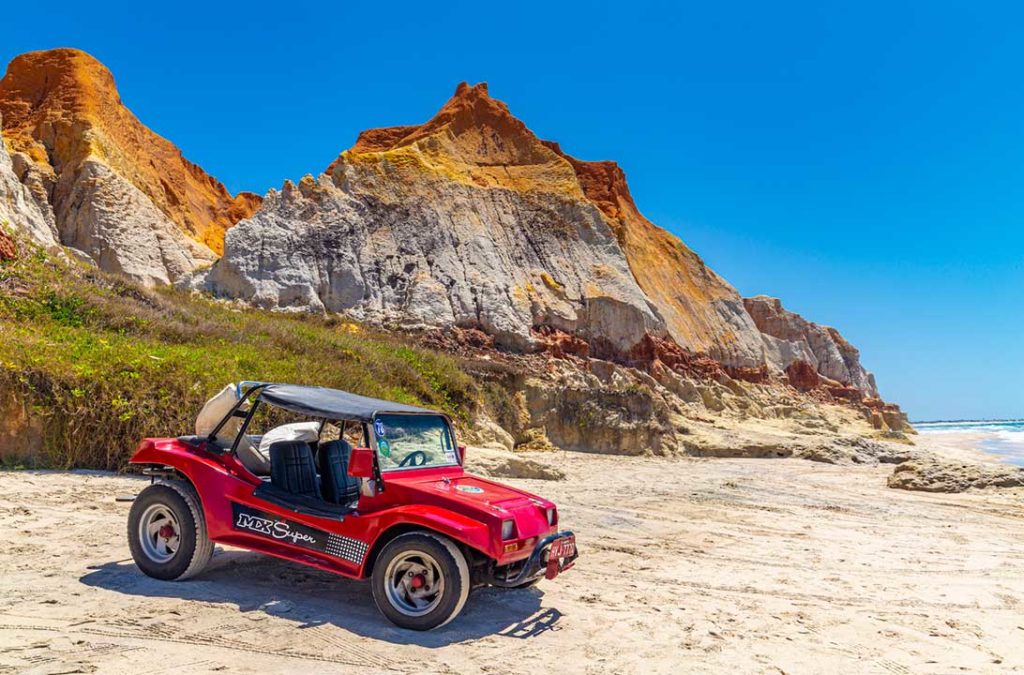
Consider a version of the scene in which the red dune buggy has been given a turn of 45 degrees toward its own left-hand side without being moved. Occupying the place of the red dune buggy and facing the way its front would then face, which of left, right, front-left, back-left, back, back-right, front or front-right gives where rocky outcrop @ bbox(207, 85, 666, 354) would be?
left

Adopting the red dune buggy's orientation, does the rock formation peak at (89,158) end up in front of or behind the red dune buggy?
behind

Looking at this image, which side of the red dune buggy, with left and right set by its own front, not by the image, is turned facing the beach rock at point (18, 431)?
back

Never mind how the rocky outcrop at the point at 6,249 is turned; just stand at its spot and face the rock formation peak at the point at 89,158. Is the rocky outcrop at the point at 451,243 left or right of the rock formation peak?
right

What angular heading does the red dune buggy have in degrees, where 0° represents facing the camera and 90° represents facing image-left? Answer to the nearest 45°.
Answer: approximately 315°

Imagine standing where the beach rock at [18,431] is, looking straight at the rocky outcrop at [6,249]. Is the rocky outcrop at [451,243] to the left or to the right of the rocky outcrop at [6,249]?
right

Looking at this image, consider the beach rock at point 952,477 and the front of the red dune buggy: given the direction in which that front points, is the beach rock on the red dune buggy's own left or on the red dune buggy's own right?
on the red dune buggy's own left

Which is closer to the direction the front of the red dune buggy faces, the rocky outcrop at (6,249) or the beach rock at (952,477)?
the beach rock

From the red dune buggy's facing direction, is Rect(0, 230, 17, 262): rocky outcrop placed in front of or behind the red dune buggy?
behind
